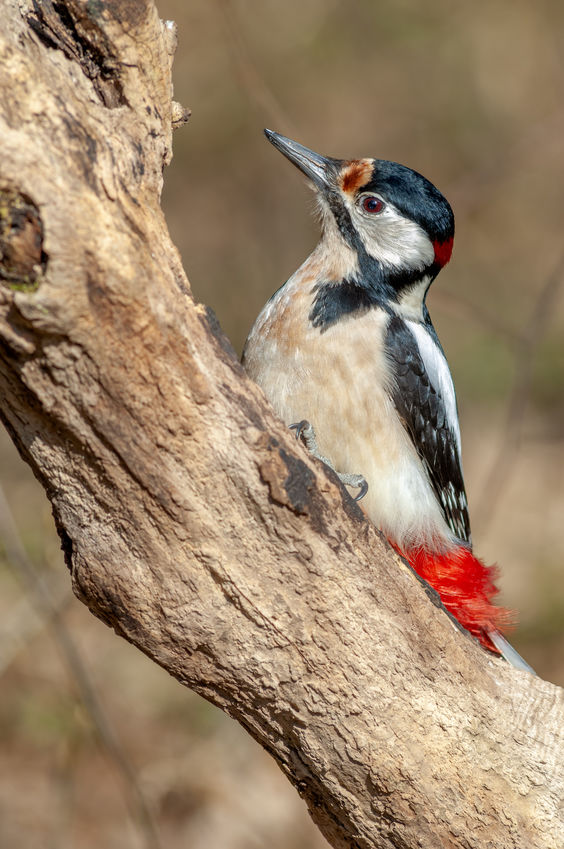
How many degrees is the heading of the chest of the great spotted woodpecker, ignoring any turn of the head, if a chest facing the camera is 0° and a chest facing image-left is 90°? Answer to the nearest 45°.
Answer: approximately 90°
